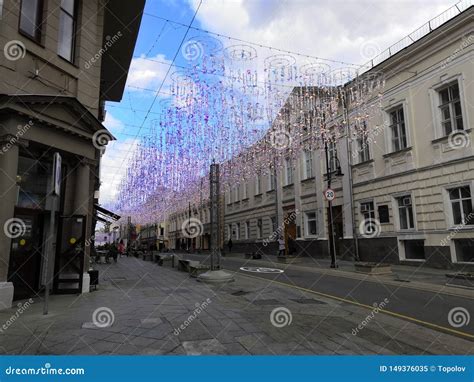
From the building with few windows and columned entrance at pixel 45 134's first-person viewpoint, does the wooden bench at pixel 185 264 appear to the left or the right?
on its left

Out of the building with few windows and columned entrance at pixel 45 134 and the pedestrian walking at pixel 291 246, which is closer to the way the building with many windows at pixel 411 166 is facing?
the building with few windows and columned entrance

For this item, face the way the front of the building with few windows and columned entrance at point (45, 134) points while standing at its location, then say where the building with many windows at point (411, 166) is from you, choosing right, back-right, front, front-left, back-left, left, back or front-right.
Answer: front-left

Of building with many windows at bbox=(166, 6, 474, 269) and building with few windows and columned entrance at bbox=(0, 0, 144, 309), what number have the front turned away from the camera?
0

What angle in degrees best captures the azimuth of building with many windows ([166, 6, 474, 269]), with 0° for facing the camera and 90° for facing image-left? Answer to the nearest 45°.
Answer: approximately 45°

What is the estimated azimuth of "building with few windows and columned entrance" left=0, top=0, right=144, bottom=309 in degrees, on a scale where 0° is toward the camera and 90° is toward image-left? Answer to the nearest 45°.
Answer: approximately 315°

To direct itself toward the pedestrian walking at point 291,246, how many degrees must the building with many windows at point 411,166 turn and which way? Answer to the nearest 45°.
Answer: approximately 90° to its right

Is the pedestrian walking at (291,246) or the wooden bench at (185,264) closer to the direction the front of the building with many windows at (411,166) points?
the wooden bench

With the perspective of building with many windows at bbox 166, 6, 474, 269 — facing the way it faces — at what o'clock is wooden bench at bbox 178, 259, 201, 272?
The wooden bench is roughly at 1 o'clock from the building with many windows.

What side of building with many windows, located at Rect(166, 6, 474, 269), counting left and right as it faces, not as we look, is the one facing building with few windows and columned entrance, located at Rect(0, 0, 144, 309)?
front
